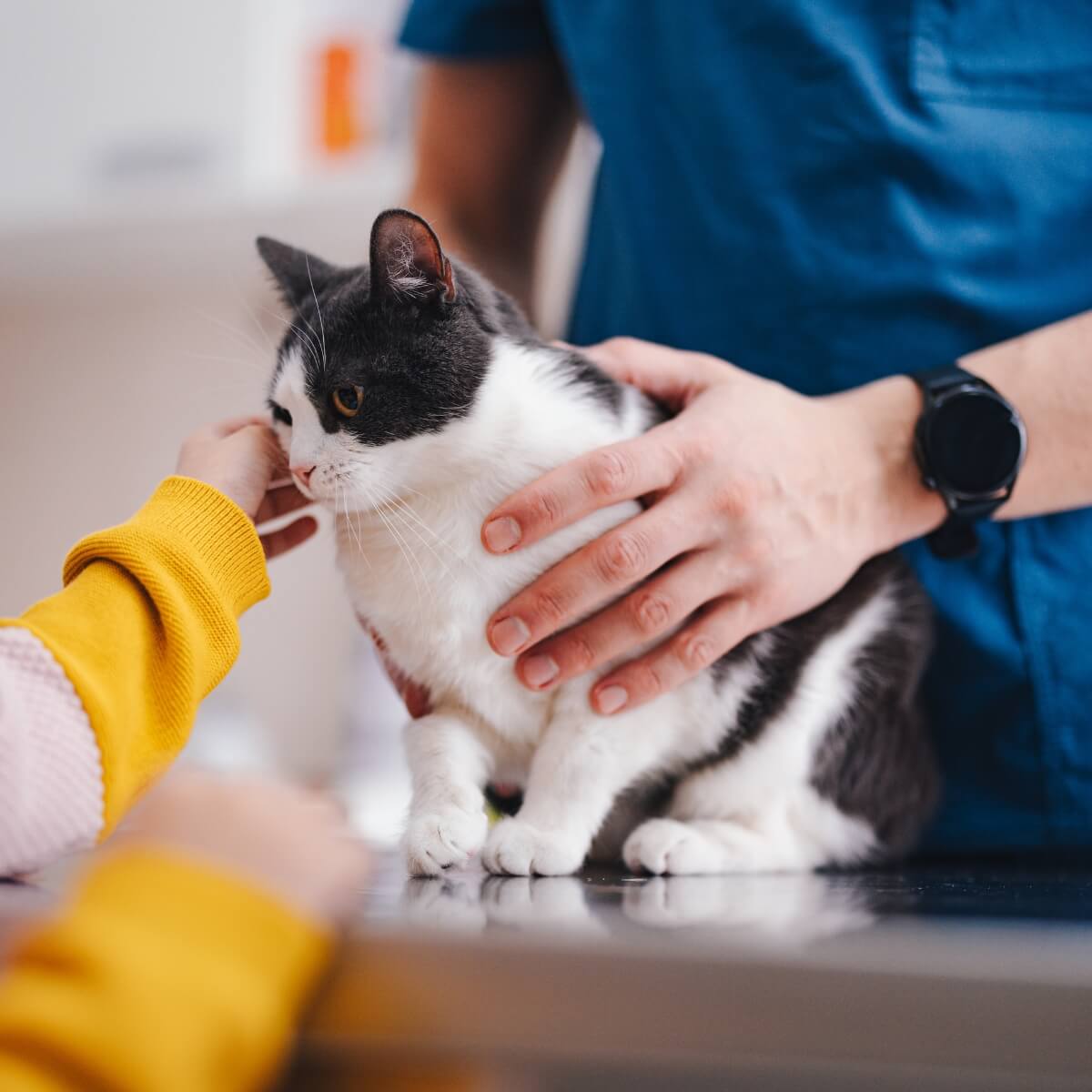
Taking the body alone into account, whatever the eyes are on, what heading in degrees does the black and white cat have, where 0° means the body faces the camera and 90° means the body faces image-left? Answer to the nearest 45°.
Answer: approximately 45°

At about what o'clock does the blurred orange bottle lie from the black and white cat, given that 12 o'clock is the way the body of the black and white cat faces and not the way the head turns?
The blurred orange bottle is roughly at 4 o'clock from the black and white cat.
